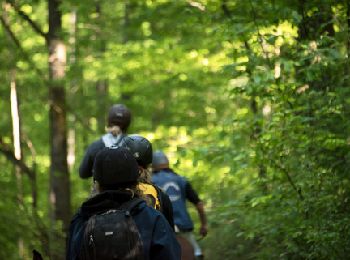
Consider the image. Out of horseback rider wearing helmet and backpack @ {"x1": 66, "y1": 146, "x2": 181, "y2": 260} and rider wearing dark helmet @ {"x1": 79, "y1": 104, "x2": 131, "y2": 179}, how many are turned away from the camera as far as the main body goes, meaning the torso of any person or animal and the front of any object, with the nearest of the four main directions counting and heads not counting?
2

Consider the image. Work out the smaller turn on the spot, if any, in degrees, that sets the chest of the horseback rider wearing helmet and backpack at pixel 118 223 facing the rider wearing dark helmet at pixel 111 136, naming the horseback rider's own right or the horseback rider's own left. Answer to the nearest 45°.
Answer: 0° — they already face them

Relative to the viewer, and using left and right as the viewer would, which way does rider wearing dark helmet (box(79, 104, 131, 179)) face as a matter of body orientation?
facing away from the viewer

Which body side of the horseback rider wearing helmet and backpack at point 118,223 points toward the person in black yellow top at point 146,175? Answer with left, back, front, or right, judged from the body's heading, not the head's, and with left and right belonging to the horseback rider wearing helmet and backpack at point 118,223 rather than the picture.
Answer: front

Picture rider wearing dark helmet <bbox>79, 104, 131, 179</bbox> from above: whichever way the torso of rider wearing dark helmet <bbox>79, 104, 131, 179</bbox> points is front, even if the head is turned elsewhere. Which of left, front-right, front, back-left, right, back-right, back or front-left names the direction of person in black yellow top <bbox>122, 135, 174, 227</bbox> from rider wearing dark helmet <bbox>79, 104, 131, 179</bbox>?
back

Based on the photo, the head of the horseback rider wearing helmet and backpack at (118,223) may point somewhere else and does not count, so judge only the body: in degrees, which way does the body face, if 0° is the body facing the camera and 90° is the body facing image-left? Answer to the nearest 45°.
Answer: approximately 180°

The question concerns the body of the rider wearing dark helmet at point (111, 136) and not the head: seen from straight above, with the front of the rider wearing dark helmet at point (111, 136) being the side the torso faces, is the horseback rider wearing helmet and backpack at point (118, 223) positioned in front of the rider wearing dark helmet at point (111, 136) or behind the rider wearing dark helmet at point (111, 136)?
behind

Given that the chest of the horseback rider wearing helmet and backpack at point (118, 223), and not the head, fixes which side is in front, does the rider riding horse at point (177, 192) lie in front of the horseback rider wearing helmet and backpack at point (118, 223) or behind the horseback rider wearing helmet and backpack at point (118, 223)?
in front
